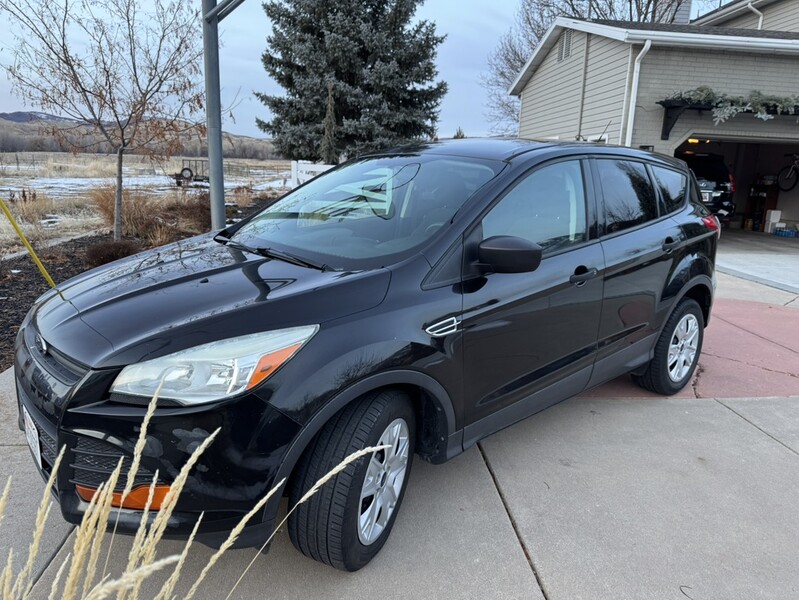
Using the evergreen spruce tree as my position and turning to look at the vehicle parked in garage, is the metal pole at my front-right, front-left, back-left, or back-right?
front-right

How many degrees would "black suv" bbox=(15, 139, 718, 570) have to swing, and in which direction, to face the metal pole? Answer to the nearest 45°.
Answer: approximately 135° to its right

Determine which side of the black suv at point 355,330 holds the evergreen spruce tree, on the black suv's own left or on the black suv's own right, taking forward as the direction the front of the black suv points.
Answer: on the black suv's own right

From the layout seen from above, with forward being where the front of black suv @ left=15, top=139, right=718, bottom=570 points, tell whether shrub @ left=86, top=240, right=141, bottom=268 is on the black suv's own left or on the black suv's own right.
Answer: on the black suv's own right

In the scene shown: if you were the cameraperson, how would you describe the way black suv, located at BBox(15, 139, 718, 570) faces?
facing the viewer and to the left of the viewer

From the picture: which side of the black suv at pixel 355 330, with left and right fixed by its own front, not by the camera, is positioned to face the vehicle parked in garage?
back

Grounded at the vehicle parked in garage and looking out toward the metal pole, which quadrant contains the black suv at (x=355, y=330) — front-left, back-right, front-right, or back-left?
front-left
